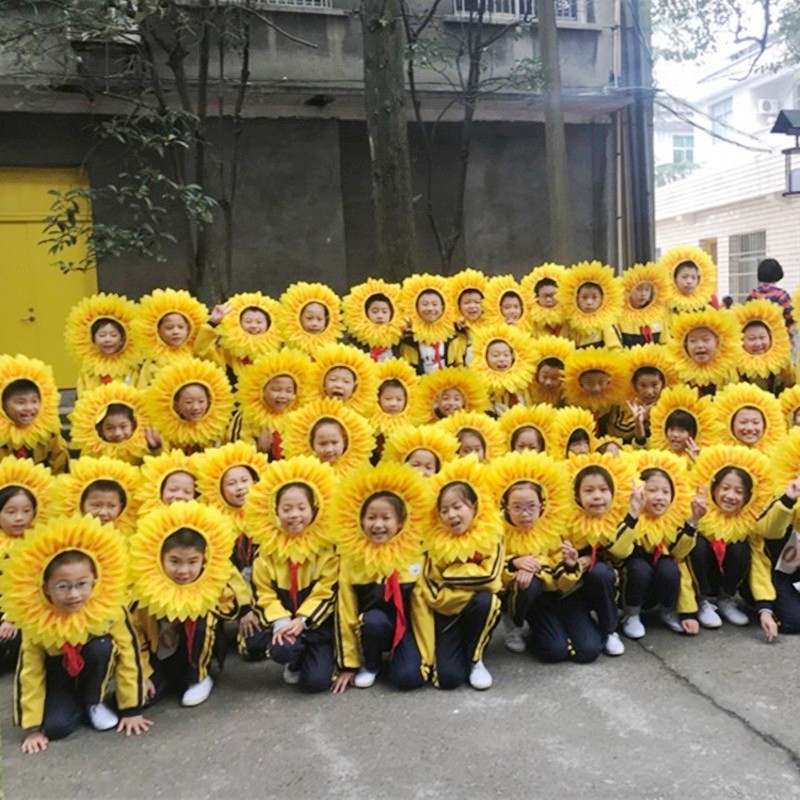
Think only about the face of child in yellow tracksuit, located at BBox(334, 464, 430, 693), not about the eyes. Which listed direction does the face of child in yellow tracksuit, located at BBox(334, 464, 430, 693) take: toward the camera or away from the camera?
toward the camera

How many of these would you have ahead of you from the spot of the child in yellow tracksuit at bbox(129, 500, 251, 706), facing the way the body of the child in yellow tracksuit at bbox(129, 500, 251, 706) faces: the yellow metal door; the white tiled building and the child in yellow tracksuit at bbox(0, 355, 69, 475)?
0

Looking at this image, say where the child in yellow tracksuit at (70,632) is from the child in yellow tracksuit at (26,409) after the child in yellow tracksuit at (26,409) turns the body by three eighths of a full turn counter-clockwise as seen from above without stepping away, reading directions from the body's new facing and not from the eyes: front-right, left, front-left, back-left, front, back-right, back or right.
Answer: back-right

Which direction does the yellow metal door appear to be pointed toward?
toward the camera

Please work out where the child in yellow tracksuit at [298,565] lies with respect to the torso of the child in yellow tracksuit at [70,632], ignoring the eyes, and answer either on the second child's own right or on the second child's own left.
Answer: on the second child's own left

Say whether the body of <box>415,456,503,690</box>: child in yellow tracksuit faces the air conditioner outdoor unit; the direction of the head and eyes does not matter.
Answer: no

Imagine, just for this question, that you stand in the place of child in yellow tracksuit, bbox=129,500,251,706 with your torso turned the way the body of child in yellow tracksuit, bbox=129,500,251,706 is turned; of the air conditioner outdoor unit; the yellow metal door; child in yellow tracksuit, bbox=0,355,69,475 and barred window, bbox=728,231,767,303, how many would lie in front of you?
0

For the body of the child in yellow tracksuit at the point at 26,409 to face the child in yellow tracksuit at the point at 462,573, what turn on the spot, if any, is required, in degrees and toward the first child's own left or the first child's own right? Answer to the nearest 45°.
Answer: approximately 45° to the first child's own left

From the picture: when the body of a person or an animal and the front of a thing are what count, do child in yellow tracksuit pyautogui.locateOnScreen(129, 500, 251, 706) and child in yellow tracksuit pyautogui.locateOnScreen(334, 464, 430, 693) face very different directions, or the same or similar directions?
same or similar directions

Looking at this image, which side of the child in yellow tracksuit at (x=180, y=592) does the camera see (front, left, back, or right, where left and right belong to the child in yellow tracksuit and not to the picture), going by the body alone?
front

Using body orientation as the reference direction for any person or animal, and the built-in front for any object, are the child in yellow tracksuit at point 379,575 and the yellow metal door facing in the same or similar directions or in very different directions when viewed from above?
same or similar directions

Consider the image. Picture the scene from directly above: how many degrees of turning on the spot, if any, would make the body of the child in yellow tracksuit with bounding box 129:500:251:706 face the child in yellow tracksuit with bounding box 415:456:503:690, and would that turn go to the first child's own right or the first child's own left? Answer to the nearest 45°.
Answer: approximately 90° to the first child's own left

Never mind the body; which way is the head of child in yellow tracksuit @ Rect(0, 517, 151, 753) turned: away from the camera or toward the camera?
toward the camera

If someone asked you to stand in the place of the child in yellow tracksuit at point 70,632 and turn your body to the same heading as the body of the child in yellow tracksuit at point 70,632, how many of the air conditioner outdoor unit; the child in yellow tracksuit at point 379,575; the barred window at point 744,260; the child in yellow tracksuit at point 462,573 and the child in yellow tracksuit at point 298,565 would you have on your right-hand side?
0

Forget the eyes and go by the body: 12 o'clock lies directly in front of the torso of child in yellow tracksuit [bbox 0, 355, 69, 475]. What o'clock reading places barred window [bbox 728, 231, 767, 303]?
The barred window is roughly at 8 o'clock from the child in yellow tracksuit.

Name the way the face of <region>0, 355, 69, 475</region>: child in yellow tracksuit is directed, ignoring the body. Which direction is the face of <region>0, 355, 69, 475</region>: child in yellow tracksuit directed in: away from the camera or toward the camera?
toward the camera

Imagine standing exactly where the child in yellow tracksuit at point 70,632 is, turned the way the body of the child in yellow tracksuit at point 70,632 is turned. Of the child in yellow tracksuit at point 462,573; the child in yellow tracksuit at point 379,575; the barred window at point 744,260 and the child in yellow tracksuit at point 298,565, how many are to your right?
0

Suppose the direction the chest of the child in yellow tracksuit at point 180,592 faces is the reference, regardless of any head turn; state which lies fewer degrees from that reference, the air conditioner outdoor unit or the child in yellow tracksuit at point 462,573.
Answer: the child in yellow tracksuit
